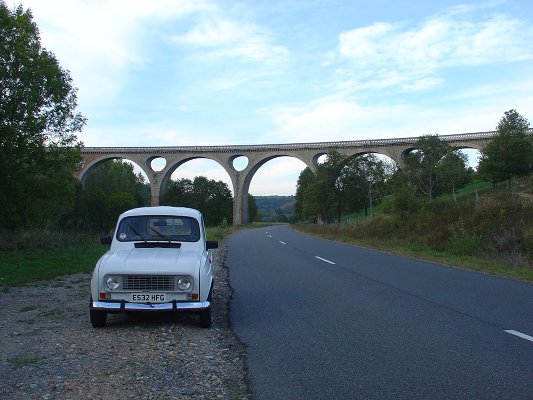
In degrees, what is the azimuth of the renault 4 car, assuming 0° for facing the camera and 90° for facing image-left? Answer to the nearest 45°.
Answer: approximately 0°

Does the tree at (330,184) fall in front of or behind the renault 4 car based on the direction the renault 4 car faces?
behind

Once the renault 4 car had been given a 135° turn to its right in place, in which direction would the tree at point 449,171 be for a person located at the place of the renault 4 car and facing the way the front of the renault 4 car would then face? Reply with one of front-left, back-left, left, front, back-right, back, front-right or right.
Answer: right

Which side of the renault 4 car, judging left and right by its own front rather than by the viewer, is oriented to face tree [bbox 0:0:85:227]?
back

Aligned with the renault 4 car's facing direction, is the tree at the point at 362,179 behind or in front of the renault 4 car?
behind

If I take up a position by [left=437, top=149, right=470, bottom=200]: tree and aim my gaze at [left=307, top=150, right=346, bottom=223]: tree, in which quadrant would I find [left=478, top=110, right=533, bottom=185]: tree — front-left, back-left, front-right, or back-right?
back-left

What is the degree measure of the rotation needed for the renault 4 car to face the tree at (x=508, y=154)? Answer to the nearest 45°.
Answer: approximately 135° to its left
